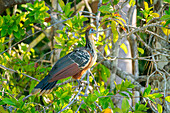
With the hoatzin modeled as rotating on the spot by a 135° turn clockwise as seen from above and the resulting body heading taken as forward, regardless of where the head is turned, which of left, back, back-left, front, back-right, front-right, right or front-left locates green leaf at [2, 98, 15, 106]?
front

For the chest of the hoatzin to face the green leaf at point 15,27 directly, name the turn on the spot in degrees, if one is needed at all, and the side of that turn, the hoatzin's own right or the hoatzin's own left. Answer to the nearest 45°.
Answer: approximately 180°

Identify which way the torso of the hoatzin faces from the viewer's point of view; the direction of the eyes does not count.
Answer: to the viewer's right
